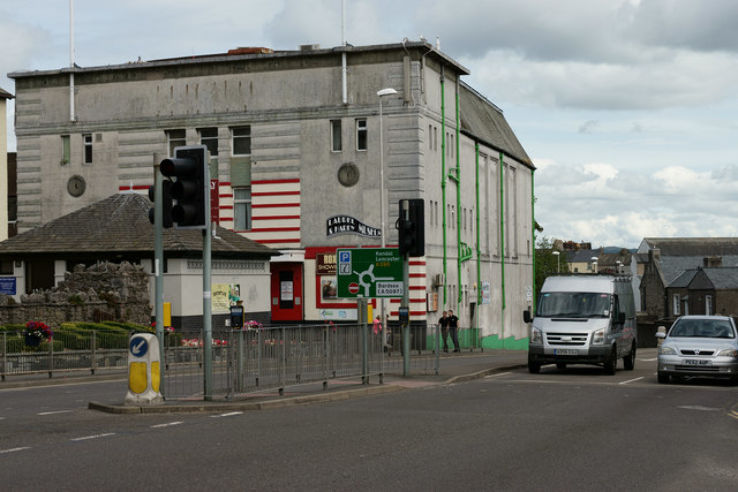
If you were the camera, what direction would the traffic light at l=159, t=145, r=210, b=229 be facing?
facing the viewer and to the left of the viewer

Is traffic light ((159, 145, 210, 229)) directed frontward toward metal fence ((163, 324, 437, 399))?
no

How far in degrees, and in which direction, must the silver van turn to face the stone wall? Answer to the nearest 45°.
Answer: approximately 135° to its right

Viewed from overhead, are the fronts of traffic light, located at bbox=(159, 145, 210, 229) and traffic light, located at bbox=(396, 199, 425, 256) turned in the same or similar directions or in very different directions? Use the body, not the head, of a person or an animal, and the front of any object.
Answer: same or similar directions

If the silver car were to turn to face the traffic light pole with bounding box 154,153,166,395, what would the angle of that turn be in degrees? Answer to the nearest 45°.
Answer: approximately 45° to its right

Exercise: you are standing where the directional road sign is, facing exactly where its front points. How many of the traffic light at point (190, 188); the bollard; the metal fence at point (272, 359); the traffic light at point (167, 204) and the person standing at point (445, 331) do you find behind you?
1

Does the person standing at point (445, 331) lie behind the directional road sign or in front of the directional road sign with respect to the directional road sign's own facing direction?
behind

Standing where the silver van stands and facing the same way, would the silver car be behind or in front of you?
in front

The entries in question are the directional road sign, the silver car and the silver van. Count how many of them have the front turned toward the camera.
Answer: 3

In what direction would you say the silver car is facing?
toward the camera

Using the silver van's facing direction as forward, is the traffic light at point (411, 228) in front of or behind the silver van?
in front

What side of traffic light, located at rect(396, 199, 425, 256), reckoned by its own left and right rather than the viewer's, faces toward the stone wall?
left

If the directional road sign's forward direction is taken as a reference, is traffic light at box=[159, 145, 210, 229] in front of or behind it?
in front

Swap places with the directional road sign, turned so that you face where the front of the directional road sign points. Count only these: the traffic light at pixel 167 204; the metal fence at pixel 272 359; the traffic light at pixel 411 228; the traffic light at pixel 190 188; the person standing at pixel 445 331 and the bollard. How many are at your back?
1

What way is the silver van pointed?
toward the camera
